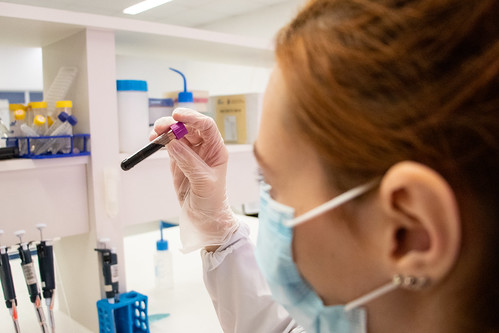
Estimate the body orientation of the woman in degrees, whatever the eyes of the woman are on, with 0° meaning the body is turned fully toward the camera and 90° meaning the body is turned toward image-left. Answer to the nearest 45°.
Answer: approximately 135°

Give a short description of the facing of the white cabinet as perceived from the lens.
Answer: facing the viewer and to the right of the viewer

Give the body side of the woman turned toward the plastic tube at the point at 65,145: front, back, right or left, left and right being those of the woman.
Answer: front

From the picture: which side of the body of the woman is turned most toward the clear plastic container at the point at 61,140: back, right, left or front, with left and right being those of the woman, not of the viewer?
front

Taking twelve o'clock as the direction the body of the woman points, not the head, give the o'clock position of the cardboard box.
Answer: The cardboard box is roughly at 1 o'clock from the woman.

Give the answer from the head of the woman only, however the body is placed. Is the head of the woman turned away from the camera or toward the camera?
away from the camera

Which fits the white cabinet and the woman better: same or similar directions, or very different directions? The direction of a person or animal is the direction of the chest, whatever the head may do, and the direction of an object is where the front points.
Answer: very different directions
